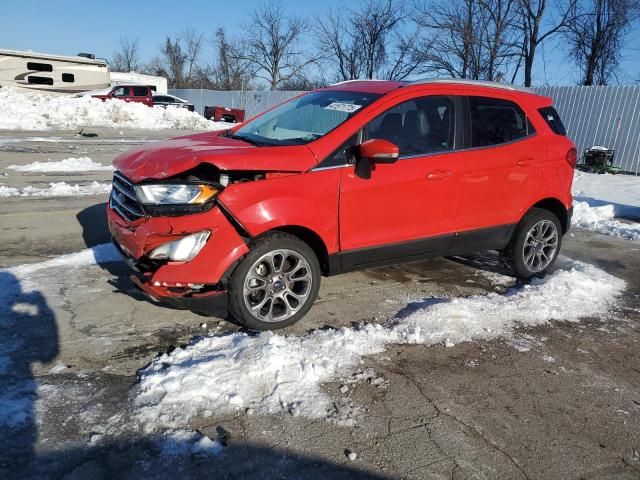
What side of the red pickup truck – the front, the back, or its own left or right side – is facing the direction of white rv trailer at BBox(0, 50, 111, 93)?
front

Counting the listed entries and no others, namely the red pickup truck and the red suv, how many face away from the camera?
0

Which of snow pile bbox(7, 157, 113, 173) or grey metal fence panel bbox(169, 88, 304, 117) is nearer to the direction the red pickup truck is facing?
the snow pile

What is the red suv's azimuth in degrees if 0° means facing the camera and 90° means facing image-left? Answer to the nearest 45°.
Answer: approximately 45°

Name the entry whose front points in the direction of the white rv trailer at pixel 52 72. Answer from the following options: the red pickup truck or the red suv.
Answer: the red pickup truck

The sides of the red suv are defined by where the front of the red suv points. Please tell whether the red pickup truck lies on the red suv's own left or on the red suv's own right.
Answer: on the red suv's own right

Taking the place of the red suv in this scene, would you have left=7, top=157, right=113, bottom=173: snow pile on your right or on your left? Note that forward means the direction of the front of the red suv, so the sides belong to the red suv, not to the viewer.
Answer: on your right

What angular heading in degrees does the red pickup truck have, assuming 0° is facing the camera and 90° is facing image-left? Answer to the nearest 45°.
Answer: approximately 90°

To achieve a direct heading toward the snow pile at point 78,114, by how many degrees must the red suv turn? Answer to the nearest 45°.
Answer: approximately 90° to its right

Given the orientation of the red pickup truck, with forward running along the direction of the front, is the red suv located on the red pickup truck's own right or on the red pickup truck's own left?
on the red pickup truck's own left
